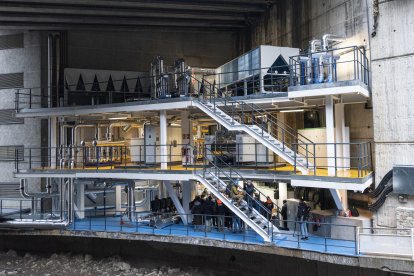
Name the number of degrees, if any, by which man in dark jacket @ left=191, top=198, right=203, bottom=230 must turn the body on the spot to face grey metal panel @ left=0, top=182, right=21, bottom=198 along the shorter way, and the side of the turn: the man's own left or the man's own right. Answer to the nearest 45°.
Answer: approximately 45° to the man's own left

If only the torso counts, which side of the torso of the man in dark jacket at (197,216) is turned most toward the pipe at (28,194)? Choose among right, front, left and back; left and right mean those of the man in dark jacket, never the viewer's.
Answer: left

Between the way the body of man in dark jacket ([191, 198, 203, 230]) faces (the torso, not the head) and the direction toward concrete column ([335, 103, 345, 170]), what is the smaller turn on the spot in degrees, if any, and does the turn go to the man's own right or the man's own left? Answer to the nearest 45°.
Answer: approximately 90° to the man's own right

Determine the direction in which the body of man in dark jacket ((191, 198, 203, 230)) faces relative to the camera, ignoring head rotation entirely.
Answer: away from the camera

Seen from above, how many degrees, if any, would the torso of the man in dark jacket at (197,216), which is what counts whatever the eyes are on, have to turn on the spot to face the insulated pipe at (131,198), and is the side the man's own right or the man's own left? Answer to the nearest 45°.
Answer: approximately 45° to the man's own left
